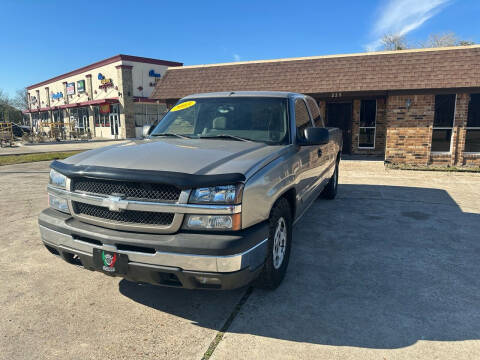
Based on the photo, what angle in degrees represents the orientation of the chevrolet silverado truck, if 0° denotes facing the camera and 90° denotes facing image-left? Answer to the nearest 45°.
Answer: approximately 45°

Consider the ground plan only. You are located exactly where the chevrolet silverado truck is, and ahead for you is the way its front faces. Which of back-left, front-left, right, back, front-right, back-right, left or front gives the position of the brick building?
back
